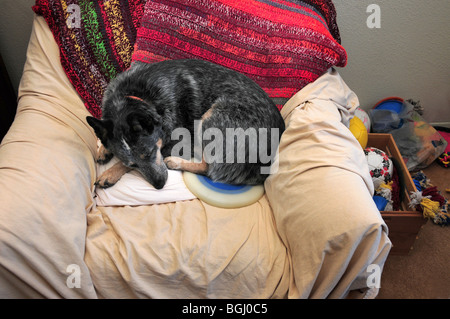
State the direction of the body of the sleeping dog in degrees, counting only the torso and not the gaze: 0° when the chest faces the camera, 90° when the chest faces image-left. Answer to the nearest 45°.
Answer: approximately 45°

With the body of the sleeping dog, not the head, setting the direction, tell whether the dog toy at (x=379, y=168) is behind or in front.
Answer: behind

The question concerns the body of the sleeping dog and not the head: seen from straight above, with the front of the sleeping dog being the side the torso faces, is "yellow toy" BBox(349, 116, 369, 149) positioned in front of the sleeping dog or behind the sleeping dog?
behind

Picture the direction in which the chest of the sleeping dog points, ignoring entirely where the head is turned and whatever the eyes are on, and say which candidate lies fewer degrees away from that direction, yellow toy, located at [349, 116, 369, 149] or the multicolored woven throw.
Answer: the multicolored woven throw
